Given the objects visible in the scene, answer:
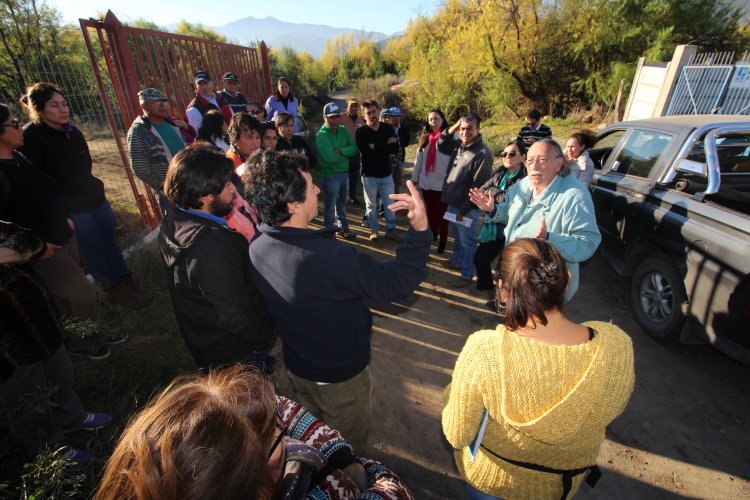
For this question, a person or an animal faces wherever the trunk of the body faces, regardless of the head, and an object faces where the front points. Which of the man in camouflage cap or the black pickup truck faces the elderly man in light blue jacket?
the man in camouflage cap

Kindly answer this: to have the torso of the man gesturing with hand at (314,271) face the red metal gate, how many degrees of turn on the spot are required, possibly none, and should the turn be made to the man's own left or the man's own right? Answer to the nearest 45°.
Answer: approximately 90° to the man's own left

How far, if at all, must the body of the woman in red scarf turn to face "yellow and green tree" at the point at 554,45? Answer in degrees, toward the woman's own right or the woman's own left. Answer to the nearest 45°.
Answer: approximately 180°

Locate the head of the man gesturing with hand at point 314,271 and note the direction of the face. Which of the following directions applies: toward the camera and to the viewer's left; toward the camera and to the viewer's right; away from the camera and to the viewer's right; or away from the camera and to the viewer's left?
away from the camera and to the viewer's right

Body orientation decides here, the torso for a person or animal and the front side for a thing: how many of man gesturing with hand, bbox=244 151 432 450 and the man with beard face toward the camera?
0

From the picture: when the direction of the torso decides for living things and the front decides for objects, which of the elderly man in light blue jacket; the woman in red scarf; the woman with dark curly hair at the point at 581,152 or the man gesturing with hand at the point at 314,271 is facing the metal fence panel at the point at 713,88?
the man gesturing with hand

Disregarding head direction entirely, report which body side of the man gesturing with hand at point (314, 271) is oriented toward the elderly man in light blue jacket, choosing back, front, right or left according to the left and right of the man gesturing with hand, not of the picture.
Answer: front

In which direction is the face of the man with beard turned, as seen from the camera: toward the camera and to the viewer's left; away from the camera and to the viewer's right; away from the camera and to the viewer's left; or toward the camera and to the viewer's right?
away from the camera and to the viewer's right

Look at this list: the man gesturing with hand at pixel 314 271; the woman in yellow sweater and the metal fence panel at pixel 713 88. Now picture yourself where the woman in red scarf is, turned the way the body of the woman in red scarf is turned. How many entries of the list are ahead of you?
2

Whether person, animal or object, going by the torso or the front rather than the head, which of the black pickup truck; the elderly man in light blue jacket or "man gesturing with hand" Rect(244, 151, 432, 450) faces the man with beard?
the elderly man in light blue jacket

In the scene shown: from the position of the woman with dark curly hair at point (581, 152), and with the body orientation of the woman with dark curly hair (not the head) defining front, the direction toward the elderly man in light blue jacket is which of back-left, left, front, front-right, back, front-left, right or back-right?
front-left

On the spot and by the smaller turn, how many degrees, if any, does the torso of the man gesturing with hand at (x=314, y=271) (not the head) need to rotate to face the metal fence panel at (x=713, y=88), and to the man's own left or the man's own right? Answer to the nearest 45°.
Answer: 0° — they already face it

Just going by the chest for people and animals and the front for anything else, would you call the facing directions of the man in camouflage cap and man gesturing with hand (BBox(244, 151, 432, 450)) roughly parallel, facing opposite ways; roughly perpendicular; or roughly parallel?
roughly perpendicular

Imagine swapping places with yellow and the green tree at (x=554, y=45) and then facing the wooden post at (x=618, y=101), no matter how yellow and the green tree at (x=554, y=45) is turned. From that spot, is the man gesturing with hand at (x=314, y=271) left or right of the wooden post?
right

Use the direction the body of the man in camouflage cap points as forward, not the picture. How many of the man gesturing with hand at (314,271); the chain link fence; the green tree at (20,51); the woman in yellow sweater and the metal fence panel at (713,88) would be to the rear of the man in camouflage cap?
2

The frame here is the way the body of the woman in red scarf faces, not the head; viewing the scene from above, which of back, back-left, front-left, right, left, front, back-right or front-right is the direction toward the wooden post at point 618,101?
back-left
